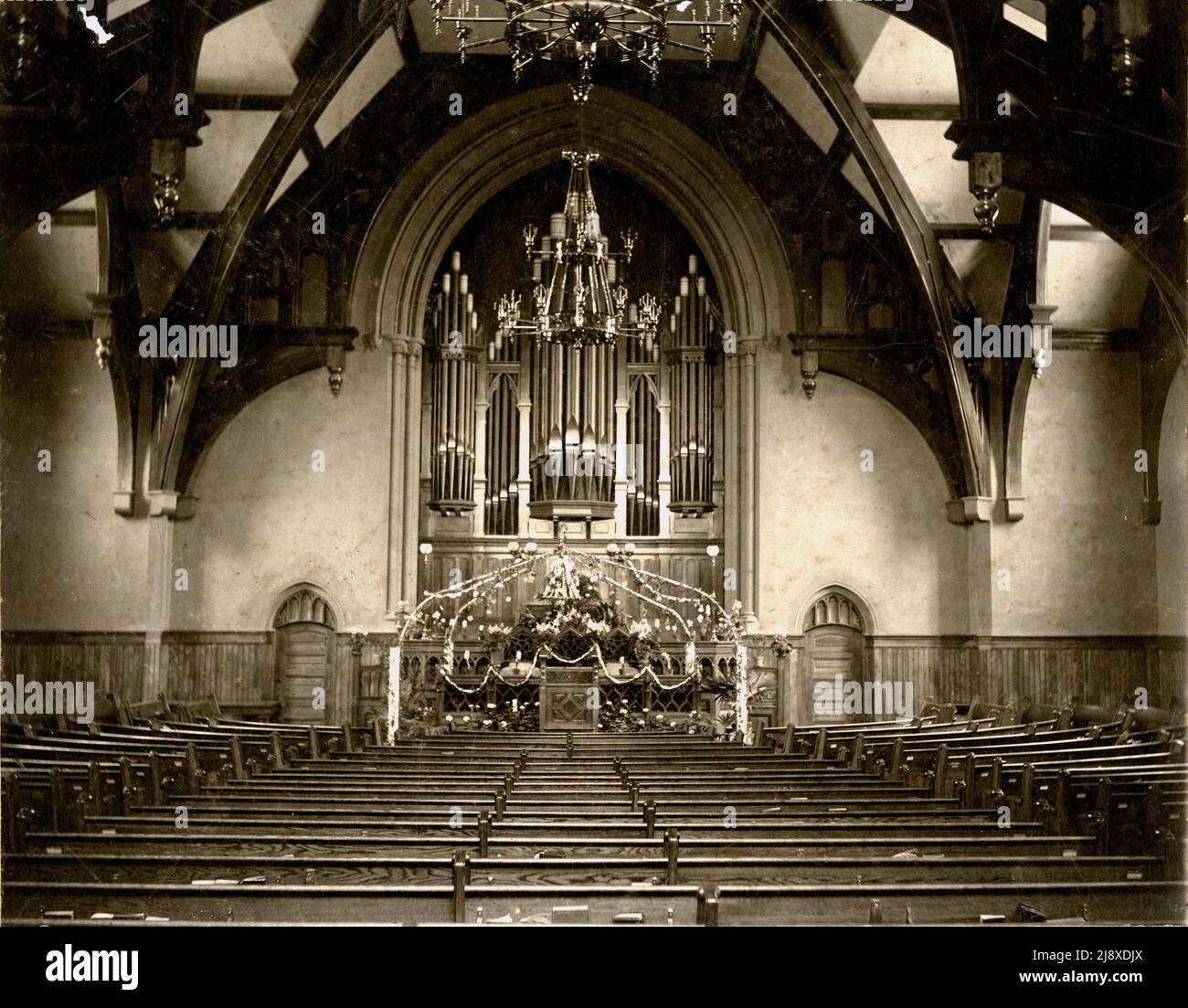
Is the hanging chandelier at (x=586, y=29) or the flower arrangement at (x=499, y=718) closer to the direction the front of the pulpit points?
the hanging chandelier

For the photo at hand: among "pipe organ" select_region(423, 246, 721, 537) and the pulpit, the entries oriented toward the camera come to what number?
2

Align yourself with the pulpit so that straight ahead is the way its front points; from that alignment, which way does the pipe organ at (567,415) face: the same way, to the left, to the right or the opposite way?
the same way

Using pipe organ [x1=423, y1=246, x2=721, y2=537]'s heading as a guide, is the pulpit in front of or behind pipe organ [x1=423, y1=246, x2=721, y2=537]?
in front

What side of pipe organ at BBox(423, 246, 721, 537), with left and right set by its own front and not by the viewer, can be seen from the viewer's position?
front

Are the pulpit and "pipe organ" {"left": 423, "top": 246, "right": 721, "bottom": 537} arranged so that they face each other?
no

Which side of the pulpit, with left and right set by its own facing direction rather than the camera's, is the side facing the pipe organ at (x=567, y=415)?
back

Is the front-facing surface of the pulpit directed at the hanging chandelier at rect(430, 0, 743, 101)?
yes

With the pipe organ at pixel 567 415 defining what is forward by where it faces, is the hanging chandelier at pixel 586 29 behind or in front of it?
in front

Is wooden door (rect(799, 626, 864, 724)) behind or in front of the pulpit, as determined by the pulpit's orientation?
behind

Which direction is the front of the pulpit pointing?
toward the camera

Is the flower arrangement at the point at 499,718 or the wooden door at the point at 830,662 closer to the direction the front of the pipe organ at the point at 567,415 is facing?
the flower arrangement

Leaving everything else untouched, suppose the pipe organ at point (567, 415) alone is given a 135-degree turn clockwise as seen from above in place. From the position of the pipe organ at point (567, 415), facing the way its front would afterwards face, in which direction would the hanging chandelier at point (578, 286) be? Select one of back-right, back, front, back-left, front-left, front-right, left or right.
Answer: back-left
